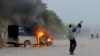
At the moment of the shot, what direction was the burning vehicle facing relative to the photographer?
facing away from the viewer and to the right of the viewer
